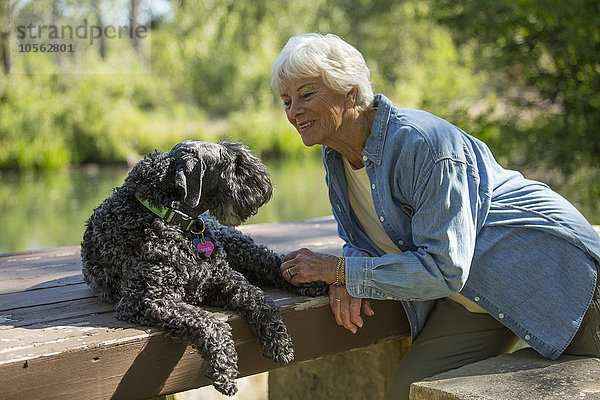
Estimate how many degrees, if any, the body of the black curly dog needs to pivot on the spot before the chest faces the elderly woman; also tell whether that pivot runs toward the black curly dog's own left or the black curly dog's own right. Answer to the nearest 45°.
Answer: approximately 45° to the black curly dog's own left

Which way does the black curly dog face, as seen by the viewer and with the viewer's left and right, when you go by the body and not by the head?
facing the viewer and to the right of the viewer
